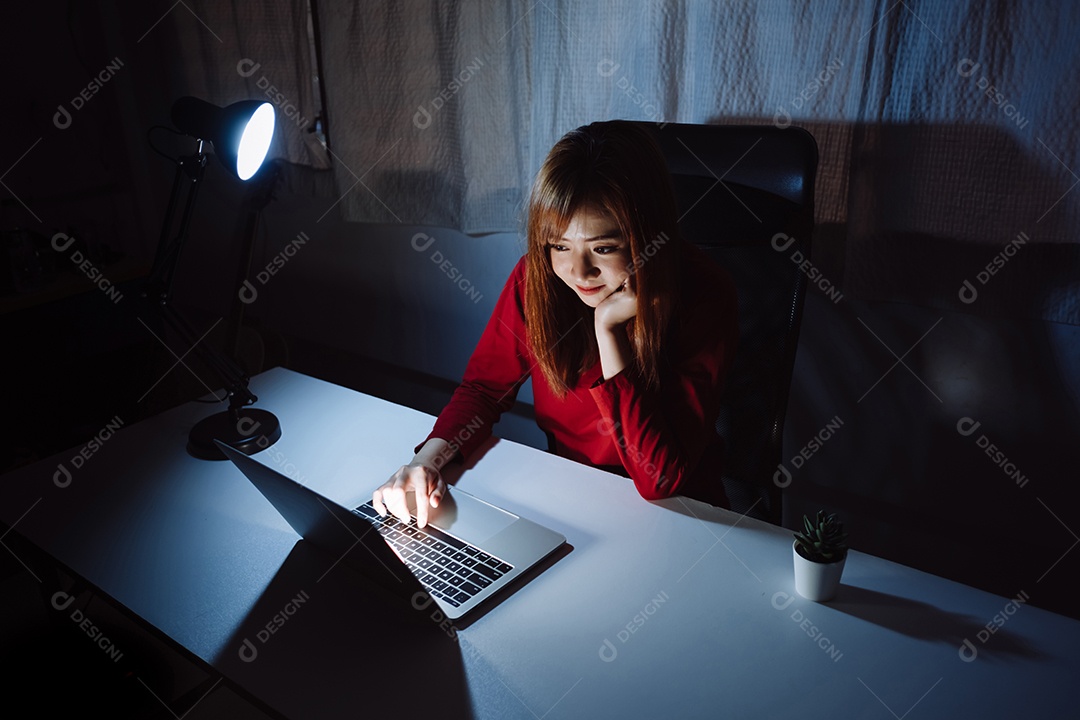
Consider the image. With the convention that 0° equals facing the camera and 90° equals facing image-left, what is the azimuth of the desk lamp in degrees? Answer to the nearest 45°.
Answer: approximately 315°

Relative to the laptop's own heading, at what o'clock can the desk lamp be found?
The desk lamp is roughly at 10 o'clock from the laptop.

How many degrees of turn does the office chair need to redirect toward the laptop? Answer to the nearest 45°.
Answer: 0° — it already faces it

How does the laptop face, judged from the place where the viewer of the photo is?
facing away from the viewer and to the right of the viewer

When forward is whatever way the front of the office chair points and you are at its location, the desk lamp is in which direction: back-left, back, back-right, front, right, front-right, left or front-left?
front-right

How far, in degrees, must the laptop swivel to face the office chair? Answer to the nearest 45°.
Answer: approximately 45° to its right
